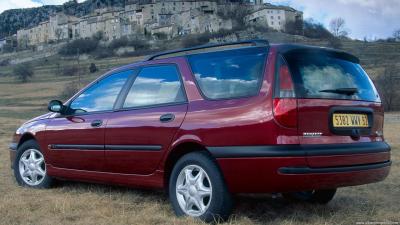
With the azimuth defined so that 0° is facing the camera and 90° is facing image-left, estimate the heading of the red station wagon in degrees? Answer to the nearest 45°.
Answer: approximately 135°
